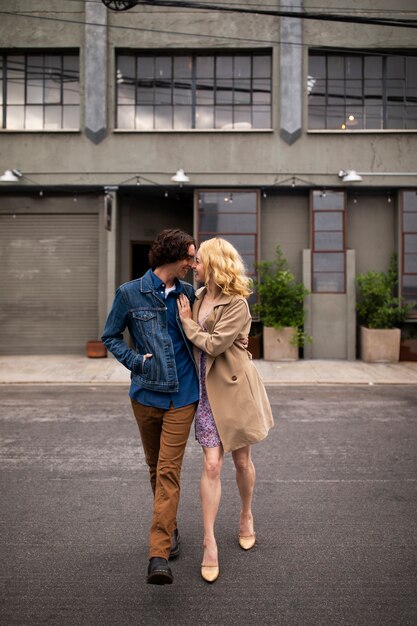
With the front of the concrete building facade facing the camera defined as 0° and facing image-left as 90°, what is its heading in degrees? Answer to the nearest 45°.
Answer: approximately 0°

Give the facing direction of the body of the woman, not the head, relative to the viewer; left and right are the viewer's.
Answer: facing the viewer and to the left of the viewer

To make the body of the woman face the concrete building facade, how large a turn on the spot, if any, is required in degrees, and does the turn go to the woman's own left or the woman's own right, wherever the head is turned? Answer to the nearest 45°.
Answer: approximately 135° to the woman's own right

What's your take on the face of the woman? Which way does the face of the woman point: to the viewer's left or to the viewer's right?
to the viewer's left

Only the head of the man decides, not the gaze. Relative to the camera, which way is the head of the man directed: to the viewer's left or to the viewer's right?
to the viewer's right

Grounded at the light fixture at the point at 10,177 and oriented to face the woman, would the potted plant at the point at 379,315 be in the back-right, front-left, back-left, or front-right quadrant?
front-left

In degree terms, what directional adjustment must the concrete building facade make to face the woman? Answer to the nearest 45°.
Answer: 0° — it already faces them

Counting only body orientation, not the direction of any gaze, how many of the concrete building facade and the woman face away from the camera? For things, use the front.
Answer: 0

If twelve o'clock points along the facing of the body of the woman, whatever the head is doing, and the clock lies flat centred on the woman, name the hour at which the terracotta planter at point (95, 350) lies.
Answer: The terracotta planter is roughly at 4 o'clock from the woman.
